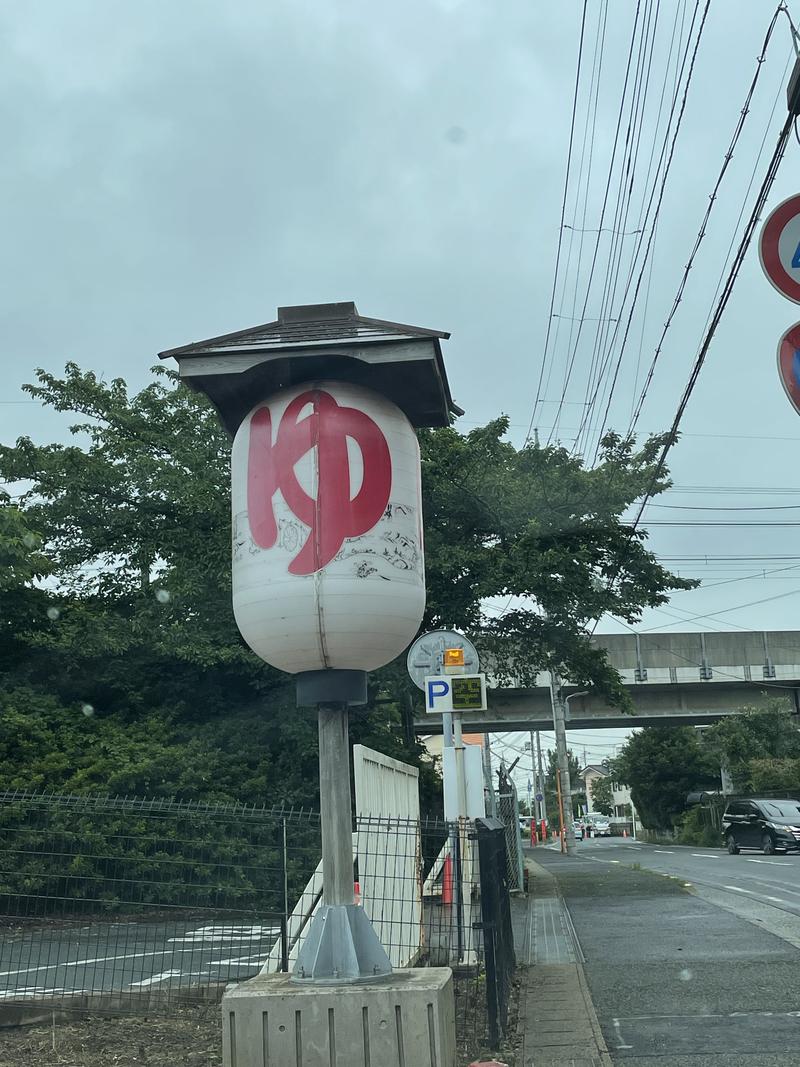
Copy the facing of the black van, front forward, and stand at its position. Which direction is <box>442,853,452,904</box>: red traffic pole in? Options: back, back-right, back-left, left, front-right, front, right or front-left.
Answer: front-right

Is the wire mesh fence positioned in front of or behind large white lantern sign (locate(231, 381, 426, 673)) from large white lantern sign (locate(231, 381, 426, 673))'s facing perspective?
behind

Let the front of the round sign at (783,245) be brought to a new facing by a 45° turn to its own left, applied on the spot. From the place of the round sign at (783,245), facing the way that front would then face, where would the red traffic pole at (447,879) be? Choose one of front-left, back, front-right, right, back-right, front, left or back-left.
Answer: back

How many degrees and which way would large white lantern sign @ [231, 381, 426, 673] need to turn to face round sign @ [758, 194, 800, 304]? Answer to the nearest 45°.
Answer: approximately 90° to its left

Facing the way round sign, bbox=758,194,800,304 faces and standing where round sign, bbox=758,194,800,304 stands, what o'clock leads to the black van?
The black van is roughly at 6 o'clock from the round sign.

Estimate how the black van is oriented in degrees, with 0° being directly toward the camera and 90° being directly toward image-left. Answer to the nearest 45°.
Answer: approximately 315°

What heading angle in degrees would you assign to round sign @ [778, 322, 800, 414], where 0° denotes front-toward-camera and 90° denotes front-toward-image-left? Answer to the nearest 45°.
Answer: approximately 0°

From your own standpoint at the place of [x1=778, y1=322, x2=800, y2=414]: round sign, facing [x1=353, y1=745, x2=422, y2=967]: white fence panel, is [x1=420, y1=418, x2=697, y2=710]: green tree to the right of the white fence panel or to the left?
right

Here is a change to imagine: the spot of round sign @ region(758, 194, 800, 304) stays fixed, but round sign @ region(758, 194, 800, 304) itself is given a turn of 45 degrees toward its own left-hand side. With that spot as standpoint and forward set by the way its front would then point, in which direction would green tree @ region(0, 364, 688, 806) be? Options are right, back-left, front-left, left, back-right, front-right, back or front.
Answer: back

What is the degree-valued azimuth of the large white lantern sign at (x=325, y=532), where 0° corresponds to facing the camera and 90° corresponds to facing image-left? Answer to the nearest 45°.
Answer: approximately 0°

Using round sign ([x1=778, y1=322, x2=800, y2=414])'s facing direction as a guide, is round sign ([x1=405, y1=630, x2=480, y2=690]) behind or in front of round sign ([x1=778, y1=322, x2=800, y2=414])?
behind

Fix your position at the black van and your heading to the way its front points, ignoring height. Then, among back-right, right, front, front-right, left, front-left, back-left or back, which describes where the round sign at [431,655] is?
front-right

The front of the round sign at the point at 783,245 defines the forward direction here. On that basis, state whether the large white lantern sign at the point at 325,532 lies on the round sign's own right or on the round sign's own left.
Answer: on the round sign's own right

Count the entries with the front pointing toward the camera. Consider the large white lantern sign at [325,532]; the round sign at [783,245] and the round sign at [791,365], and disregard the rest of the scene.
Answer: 3
